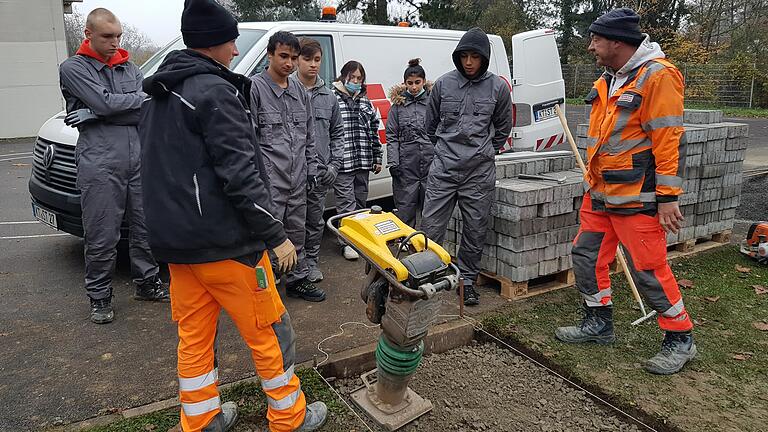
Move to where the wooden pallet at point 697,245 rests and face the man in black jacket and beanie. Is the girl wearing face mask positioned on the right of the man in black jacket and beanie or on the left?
right

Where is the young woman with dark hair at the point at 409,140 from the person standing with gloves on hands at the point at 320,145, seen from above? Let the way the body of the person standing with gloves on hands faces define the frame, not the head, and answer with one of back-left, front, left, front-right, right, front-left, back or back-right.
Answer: back-left

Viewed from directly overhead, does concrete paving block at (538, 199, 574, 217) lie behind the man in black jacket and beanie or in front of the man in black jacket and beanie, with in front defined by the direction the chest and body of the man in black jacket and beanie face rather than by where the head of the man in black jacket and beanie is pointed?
in front

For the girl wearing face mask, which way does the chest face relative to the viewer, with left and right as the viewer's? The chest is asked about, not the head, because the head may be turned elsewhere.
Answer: facing the viewer

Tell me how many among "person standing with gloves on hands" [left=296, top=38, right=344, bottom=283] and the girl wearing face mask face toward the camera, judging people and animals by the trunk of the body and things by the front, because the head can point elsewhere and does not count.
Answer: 2

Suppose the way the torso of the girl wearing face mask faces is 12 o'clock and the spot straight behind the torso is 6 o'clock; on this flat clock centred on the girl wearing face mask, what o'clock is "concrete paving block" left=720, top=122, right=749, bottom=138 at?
The concrete paving block is roughly at 9 o'clock from the girl wearing face mask.

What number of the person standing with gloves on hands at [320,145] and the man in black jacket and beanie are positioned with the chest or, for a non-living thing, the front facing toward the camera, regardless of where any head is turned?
1

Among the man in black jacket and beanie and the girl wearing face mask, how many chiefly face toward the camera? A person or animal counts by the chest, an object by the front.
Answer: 1

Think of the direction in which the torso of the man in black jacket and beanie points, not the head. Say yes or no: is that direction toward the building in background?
no

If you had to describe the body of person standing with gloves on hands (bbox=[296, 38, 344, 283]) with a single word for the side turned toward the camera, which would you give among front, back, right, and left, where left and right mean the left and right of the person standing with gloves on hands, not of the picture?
front

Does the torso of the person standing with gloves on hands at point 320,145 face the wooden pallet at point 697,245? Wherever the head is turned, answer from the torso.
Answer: no

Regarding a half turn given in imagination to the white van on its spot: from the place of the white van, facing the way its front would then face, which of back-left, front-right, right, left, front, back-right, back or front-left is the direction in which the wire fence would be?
front

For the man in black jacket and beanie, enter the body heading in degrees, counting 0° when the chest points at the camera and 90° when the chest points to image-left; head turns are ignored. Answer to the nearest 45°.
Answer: approximately 225°

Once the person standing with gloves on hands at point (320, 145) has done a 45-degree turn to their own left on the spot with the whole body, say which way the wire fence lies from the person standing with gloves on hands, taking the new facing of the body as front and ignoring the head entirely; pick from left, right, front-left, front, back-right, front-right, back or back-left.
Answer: left

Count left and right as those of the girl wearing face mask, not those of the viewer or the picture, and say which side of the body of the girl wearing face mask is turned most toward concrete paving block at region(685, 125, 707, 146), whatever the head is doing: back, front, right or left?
left

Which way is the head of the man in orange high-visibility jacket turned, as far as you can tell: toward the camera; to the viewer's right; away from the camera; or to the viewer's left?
to the viewer's left

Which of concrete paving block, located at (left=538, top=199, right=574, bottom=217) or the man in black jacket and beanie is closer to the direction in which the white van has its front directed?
the man in black jacket and beanie
